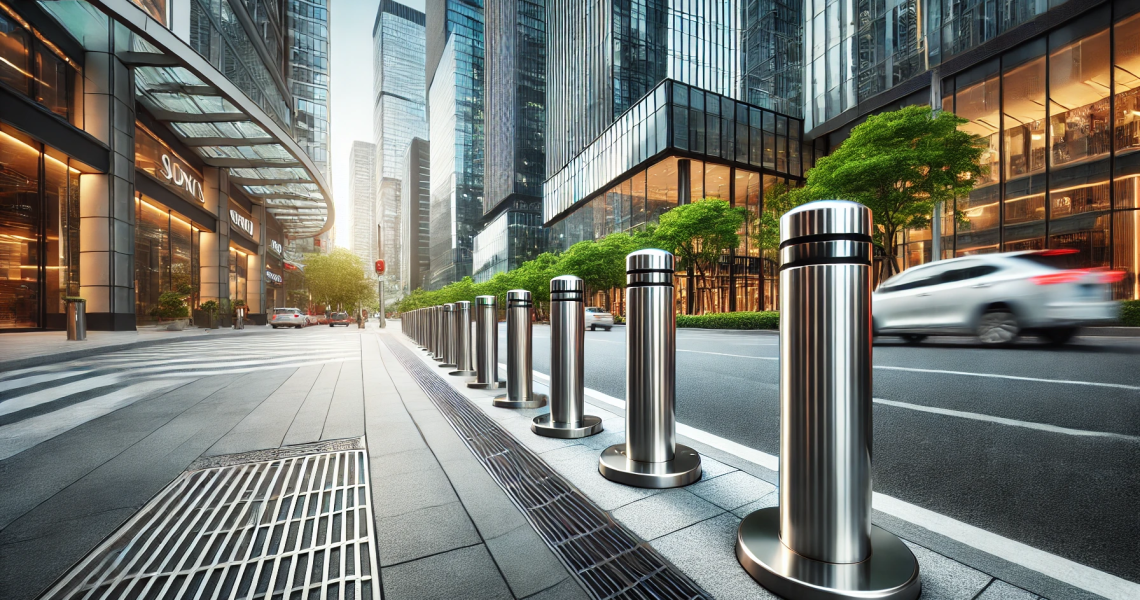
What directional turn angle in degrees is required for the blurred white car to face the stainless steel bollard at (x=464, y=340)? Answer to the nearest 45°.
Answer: approximately 90° to its left

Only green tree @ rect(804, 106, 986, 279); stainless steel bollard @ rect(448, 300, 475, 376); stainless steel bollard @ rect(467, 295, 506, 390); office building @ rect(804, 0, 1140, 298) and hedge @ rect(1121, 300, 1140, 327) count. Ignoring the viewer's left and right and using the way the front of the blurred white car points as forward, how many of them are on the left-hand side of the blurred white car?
2

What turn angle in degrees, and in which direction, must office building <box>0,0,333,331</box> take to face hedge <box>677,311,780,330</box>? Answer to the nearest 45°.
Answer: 0° — it already faces it

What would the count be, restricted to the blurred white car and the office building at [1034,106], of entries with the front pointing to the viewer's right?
0

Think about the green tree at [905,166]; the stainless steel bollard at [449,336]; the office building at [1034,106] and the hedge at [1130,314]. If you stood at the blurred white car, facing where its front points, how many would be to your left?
1

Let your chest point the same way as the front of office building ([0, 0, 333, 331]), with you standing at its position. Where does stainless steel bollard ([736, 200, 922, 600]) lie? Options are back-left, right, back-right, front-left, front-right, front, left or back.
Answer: front-right

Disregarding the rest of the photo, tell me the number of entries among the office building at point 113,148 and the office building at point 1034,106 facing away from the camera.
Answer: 0

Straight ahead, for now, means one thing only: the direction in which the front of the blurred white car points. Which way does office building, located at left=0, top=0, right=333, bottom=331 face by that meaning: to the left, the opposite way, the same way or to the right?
to the right

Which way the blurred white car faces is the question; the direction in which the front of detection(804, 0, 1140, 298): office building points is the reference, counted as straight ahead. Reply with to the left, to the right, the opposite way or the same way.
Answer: to the right

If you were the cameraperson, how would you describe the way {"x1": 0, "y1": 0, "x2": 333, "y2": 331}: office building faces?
facing the viewer and to the right of the viewer

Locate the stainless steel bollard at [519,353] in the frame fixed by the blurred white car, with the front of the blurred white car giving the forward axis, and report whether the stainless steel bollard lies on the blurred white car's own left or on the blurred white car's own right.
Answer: on the blurred white car's own left

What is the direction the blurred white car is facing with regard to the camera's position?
facing away from the viewer and to the left of the viewer

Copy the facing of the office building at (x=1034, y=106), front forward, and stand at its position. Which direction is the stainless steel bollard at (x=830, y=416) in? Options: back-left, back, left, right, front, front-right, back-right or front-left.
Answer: front-left

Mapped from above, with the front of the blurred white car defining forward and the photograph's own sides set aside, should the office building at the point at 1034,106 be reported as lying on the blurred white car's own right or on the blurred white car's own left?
on the blurred white car's own right
